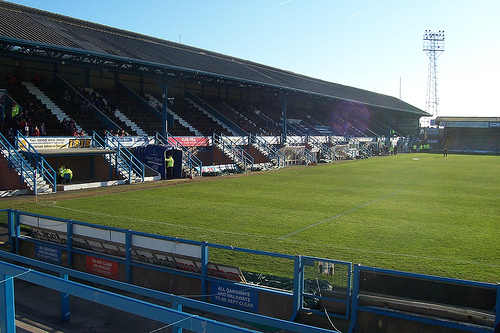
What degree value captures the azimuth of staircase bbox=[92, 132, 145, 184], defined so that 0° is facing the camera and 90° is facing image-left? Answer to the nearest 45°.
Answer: approximately 315°

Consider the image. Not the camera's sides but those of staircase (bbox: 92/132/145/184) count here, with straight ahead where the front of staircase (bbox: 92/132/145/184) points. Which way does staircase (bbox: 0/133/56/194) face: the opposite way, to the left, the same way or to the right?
the same way

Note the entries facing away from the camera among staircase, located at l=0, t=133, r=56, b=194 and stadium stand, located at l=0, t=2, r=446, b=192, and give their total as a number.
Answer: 0

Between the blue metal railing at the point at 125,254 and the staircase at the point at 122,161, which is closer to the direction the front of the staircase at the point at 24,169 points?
the blue metal railing

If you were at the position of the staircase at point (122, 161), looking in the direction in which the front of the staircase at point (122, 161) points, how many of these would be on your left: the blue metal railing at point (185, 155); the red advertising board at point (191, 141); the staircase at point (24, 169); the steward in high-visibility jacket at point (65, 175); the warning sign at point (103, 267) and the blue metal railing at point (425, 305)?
2

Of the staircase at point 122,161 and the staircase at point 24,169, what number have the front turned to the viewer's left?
0

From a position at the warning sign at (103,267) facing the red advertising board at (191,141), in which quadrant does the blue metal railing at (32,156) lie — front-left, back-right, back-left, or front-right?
front-left

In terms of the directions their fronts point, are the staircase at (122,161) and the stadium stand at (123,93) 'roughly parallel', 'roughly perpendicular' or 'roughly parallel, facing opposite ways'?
roughly parallel

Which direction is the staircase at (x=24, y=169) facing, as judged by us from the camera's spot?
facing the viewer and to the right of the viewer

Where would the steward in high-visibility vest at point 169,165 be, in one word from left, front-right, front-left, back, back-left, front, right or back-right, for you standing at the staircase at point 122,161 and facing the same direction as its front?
front-left

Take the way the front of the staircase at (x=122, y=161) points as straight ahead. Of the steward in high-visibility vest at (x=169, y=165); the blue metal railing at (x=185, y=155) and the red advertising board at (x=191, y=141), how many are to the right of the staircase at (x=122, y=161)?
0

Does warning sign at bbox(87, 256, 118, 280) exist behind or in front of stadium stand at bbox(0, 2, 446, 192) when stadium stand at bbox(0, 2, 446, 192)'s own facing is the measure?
in front

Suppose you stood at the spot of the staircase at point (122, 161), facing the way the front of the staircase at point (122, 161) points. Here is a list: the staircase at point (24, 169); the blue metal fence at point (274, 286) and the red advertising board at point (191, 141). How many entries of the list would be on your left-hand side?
1

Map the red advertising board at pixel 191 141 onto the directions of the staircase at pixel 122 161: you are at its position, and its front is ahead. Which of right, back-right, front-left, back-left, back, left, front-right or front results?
left

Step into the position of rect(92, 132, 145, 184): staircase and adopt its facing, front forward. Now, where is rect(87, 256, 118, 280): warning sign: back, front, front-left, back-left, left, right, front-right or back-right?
front-right

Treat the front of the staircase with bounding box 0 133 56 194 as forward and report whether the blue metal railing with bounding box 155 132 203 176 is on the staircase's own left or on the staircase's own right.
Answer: on the staircase's own left
